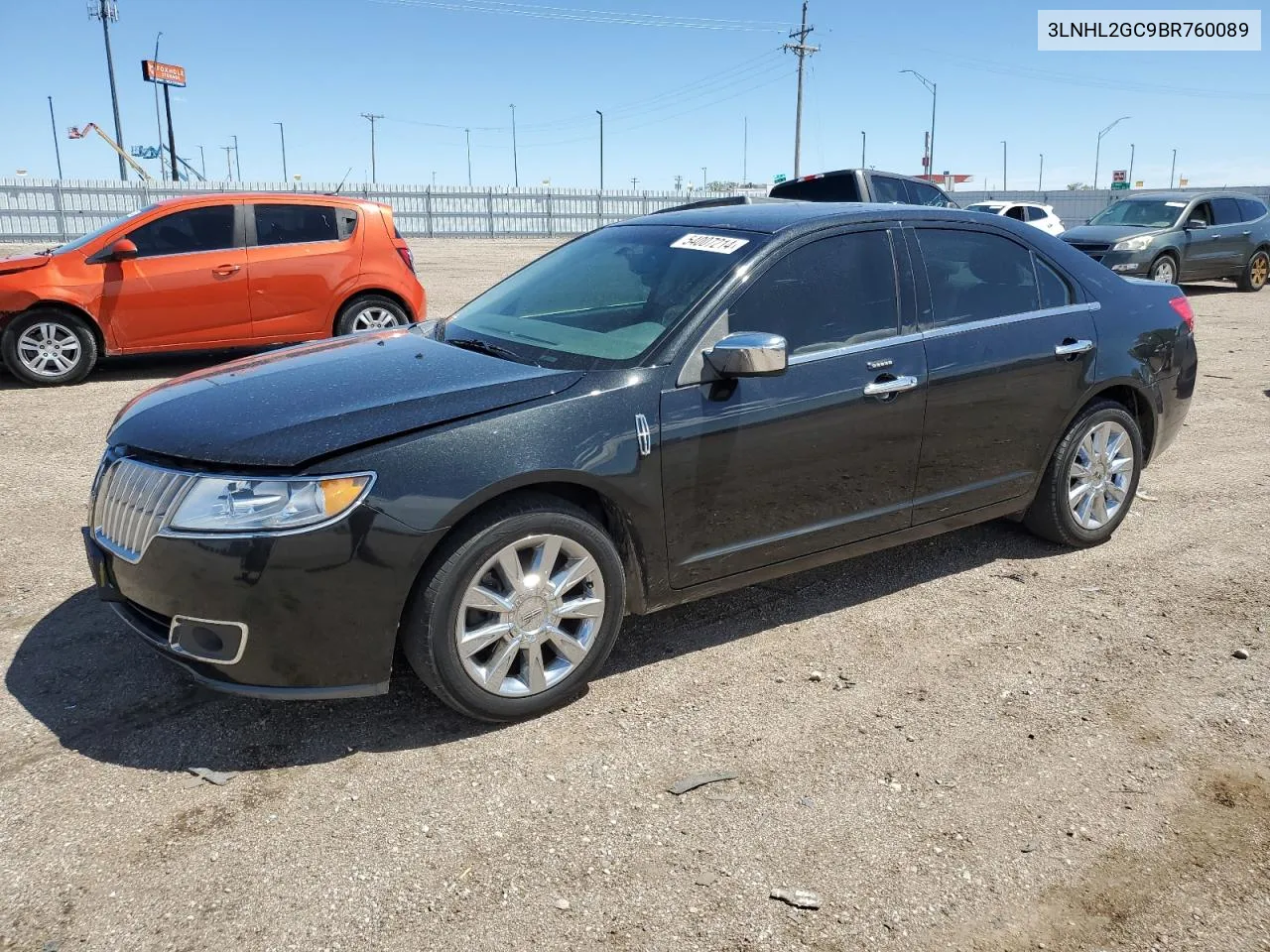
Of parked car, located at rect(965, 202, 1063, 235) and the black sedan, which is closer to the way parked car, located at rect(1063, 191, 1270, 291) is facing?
the black sedan

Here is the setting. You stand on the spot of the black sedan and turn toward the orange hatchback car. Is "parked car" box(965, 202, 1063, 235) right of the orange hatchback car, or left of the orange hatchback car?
right

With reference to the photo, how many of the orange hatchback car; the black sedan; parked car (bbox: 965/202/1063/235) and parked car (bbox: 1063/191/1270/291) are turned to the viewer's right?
0

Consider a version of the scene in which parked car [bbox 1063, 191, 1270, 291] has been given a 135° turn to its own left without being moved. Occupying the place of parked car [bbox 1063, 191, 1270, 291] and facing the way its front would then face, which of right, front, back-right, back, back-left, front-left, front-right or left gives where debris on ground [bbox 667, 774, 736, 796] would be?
right

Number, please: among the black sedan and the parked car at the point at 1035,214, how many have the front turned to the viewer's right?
0

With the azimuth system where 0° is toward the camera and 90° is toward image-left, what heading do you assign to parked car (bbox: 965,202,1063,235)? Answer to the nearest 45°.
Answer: approximately 45°

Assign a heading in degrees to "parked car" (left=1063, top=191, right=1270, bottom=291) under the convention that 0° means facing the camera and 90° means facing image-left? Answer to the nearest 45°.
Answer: approximately 45°

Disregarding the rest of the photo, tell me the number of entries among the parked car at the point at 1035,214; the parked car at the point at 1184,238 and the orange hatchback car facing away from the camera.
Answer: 0

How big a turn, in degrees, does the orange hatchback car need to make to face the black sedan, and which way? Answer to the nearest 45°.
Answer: approximately 90° to its left

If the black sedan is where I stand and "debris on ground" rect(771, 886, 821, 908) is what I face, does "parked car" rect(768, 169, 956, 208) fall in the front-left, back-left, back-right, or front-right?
back-left

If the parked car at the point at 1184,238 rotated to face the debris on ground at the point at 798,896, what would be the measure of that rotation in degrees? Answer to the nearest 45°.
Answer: approximately 45° to its left

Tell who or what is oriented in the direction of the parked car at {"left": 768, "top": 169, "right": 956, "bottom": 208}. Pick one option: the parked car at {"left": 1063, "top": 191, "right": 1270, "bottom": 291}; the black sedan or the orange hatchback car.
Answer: the parked car at {"left": 1063, "top": 191, "right": 1270, "bottom": 291}

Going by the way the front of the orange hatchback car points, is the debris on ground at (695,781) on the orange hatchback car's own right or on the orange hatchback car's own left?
on the orange hatchback car's own left

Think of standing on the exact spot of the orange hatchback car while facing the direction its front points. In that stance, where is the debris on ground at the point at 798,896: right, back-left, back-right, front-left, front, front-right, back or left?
left

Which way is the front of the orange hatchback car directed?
to the viewer's left

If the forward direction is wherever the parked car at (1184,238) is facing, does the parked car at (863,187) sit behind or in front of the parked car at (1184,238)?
in front

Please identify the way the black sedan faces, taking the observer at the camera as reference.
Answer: facing the viewer and to the left of the viewer

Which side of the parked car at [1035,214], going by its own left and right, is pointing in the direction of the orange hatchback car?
front

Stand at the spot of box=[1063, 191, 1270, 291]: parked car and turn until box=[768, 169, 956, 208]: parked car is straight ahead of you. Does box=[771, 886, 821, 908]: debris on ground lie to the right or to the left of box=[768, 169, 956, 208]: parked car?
left

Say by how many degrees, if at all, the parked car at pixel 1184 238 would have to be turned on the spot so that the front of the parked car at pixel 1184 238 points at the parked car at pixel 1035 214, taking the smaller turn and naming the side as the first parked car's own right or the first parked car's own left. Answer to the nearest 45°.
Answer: approximately 90° to the first parked car's own right

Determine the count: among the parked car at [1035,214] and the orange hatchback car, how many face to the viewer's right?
0

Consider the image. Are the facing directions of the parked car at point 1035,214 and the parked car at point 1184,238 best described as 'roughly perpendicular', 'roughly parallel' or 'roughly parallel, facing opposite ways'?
roughly parallel
